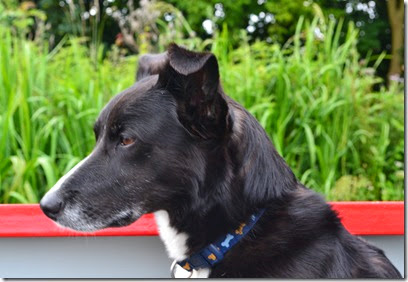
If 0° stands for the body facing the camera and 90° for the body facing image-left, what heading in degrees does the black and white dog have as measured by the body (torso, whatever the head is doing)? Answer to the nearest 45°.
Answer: approximately 90°
